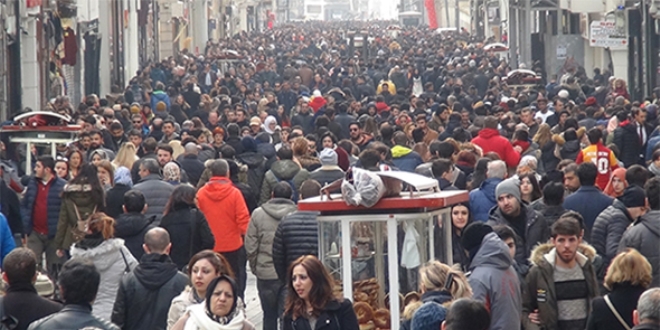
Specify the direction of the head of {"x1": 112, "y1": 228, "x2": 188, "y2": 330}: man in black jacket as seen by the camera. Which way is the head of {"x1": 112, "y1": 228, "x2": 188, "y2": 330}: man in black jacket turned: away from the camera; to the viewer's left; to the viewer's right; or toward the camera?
away from the camera

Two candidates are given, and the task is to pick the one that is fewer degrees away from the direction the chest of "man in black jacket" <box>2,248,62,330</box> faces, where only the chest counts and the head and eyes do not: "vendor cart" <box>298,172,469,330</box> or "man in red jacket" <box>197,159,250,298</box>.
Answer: the man in red jacket

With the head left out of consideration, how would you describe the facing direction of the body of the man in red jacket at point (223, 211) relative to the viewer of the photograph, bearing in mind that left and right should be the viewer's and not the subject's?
facing away from the viewer

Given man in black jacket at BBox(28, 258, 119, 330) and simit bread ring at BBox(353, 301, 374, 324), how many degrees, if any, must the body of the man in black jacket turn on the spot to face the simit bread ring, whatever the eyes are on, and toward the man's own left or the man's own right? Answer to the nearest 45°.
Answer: approximately 45° to the man's own right

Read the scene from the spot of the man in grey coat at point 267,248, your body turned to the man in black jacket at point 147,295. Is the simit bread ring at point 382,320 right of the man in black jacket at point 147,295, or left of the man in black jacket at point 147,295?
left

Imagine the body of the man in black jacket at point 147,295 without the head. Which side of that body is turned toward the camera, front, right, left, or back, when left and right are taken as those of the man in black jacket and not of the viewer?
back

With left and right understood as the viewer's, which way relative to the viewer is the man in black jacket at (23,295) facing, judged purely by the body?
facing away from the viewer

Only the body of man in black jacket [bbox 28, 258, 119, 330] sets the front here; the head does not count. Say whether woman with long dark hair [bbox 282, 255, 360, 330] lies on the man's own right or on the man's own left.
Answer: on the man's own right

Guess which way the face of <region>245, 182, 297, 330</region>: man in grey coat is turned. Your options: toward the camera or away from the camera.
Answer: away from the camera

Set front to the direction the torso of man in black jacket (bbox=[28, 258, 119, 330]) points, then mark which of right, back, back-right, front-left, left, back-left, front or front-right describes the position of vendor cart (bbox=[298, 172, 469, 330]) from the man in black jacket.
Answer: front-right

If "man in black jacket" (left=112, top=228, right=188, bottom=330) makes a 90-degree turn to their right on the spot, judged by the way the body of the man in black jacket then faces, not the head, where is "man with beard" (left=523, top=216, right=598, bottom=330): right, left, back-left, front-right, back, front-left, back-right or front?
front

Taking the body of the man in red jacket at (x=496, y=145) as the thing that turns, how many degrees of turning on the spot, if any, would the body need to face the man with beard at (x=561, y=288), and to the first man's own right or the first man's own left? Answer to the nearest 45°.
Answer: approximately 180°

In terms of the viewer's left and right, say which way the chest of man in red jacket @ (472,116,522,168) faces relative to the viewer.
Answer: facing away from the viewer

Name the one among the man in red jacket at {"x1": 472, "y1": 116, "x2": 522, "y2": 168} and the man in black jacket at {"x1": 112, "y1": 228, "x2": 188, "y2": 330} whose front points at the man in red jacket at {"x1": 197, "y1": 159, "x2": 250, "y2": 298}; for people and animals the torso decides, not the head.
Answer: the man in black jacket
